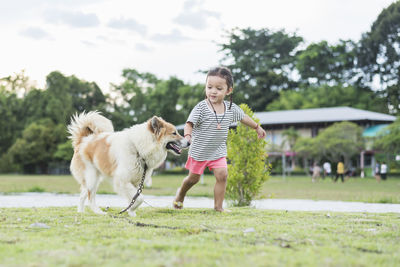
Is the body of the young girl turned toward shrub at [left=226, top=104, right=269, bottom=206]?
no

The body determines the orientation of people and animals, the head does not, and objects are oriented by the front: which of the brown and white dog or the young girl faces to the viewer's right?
the brown and white dog

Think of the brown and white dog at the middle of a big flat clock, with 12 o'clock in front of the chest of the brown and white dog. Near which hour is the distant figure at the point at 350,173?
The distant figure is roughly at 10 o'clock from the brown and white dog.

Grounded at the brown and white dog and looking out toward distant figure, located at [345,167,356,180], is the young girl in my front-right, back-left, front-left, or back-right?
front-right

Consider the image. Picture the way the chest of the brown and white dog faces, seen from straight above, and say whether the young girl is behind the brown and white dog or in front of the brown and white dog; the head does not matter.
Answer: in front

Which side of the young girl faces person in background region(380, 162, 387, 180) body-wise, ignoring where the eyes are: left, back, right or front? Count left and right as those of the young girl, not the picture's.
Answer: back

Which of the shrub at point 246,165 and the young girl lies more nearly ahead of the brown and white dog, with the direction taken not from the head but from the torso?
the young girl

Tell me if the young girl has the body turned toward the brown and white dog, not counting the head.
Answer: no

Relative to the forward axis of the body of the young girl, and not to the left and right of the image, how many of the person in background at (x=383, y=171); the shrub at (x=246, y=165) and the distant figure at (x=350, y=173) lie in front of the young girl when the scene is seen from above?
0

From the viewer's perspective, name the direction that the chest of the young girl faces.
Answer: toward the camera

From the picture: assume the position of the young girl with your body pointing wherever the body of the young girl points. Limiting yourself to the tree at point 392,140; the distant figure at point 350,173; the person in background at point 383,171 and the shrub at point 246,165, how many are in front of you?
0

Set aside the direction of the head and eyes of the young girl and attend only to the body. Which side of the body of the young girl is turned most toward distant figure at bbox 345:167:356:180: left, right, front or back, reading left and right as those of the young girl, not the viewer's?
back

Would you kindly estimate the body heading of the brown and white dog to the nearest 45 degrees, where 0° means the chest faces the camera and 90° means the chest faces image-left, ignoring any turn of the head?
approximately 270°

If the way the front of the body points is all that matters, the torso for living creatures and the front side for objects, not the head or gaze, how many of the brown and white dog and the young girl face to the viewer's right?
1

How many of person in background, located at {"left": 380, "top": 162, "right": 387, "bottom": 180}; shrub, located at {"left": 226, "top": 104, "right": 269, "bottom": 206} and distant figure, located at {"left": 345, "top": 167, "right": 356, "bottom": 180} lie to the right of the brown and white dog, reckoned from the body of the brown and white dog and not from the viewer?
0

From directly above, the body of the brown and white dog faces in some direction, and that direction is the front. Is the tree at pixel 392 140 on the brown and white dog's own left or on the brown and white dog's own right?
on the brown and white dog's own left

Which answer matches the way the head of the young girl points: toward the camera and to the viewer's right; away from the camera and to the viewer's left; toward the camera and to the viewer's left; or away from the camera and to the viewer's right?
toward the camera and to the viewer's left

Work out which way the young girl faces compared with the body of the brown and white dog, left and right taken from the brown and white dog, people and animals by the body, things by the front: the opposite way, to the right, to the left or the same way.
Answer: to the right

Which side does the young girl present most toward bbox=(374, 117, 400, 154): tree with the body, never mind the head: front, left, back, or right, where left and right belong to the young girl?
back
